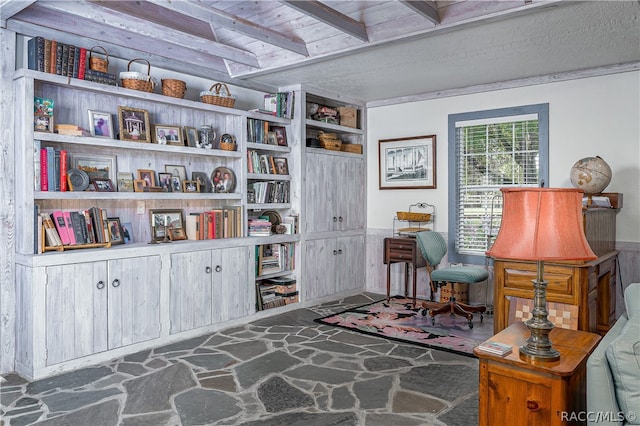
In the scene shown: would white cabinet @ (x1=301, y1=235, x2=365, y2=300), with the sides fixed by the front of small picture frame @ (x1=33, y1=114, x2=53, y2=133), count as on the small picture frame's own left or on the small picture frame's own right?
on the small picture frame's own left

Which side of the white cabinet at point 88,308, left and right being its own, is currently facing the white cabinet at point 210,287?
left

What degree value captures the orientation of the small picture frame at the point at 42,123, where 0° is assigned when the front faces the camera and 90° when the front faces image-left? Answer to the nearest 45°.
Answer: approximately 0°

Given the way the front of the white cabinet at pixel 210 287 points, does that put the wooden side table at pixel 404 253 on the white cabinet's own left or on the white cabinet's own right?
on the white cabinet's own left

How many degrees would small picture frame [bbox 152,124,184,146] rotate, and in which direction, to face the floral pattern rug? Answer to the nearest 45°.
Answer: approximately 45° to its left
